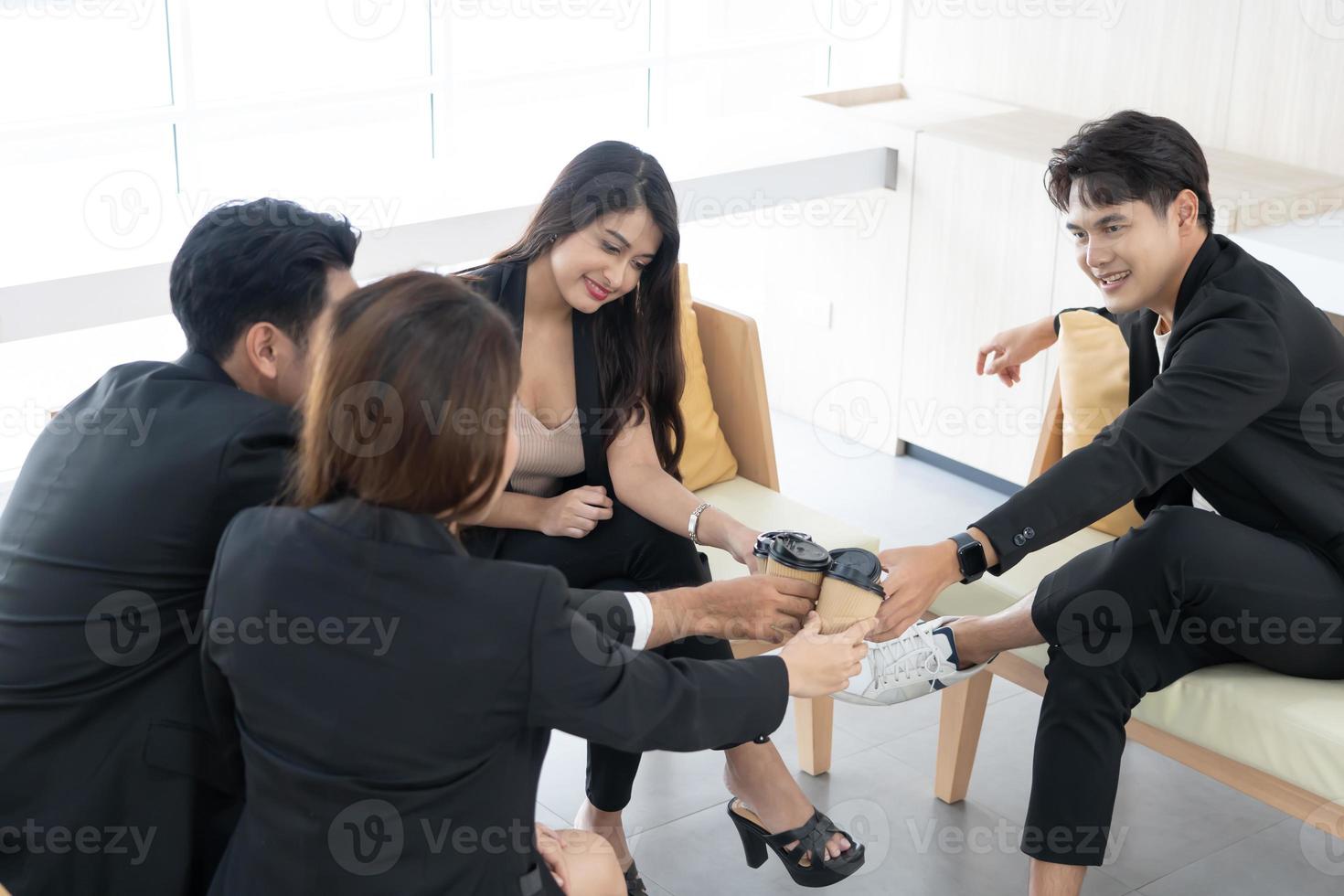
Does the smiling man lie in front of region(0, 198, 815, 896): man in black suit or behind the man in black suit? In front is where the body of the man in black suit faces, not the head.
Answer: in front

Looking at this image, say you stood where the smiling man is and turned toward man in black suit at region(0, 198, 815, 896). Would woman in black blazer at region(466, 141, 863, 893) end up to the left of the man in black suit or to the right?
right

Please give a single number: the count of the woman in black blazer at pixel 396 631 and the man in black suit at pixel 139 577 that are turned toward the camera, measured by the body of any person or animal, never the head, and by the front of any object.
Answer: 0

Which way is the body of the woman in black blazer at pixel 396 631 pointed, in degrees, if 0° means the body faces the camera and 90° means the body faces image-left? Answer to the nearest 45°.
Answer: approximately 225°

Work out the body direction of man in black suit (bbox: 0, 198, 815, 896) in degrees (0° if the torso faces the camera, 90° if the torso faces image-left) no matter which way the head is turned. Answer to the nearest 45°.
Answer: approximately 225°

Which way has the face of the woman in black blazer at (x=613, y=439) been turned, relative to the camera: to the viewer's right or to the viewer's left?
to the viewer's right

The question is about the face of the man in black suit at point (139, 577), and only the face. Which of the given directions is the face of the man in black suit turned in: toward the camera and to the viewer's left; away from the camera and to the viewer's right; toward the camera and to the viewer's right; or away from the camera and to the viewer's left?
away from the camera and to the viewer's right

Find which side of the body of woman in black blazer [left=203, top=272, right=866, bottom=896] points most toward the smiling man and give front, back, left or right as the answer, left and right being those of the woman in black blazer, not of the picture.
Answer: front

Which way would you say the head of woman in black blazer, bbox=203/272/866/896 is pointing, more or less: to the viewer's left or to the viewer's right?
to the viewer's right
